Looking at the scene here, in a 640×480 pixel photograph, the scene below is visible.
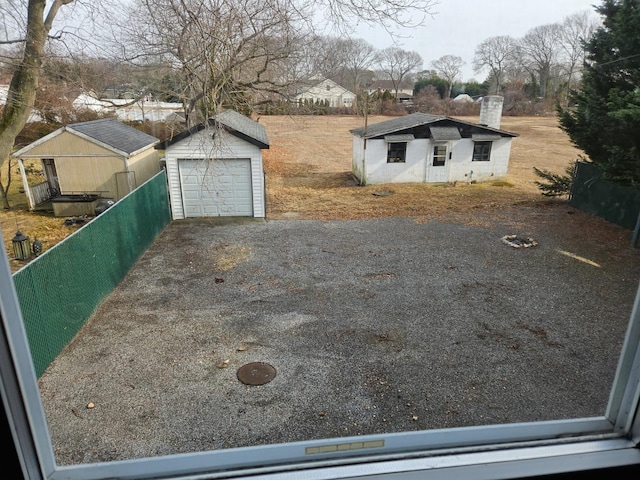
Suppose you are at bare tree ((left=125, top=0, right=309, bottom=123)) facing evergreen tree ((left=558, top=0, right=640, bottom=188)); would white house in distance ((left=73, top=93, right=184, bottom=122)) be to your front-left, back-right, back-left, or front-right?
back-left

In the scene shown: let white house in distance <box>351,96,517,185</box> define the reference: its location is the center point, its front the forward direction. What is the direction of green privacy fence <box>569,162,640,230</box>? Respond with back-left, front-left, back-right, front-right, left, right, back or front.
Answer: front-left

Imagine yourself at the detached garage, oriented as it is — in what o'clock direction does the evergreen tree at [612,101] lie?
The evergreen tree is roughly at 10 o'clock from the detached garage.

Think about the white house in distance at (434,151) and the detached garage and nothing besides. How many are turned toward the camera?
2

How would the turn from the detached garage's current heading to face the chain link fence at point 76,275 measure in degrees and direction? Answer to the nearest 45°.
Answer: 0° — it already faces it

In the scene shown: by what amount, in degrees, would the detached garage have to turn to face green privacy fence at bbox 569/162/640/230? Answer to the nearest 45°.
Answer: approximately 90° to its left

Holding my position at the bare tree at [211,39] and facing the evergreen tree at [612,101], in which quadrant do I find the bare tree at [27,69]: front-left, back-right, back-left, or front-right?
back-right

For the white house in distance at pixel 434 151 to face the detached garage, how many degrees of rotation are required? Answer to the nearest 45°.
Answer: approximately 45° to its right

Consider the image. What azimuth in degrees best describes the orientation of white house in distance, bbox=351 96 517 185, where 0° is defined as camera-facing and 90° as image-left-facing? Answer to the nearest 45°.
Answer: approximately 0°

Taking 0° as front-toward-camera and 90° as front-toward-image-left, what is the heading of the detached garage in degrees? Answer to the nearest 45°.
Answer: approximately 0°
